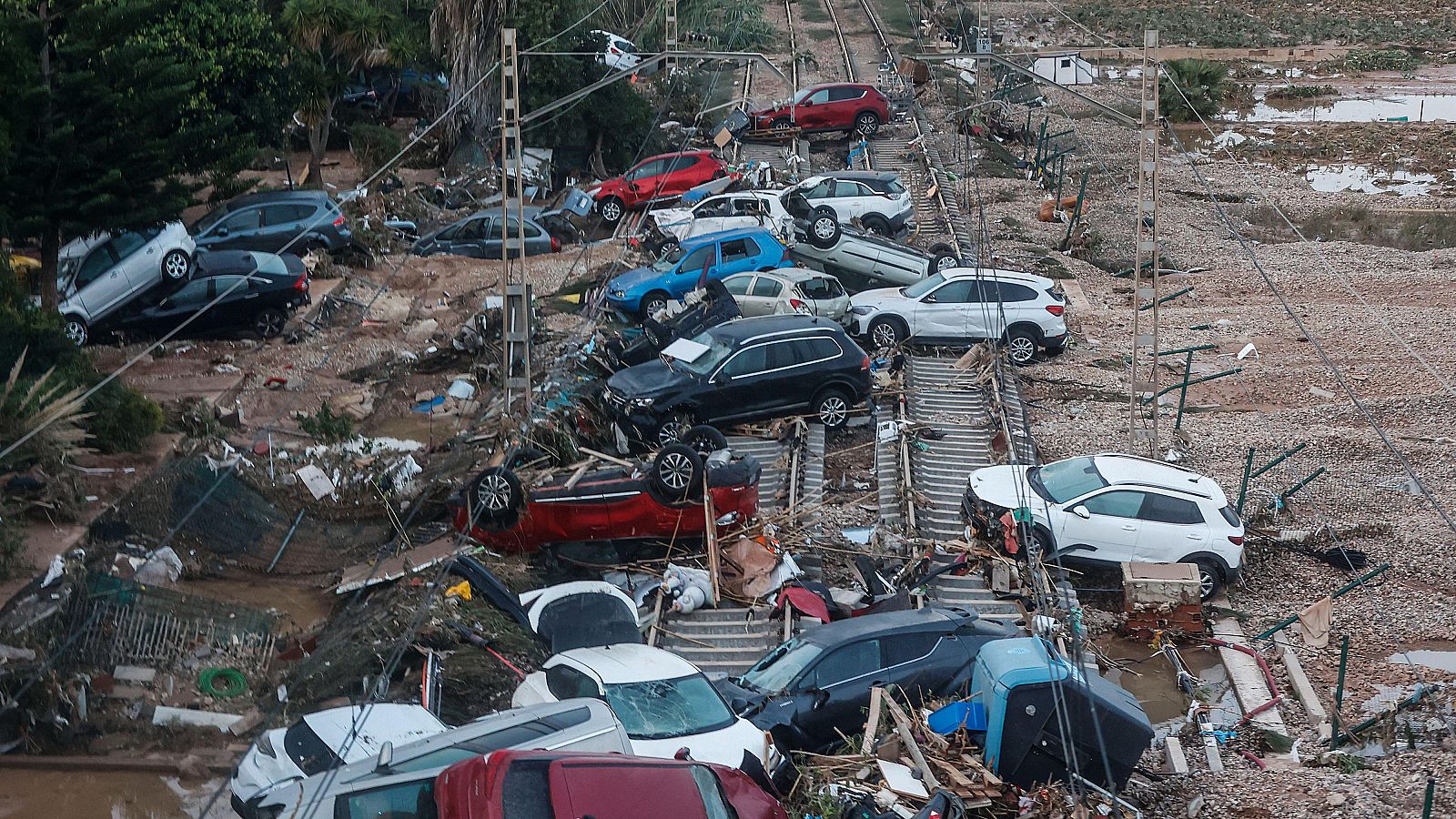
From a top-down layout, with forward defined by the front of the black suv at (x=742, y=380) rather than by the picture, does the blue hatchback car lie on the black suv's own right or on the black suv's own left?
on the black suv's own right

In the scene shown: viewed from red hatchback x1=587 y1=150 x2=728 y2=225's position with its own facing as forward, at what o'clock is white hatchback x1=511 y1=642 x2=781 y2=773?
The white hatchback is roughly at 9 o'clock from the red hatchback.

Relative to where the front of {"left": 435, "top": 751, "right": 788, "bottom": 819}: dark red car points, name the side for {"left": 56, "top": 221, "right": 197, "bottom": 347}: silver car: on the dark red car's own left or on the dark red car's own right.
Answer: on the dark red car's own left

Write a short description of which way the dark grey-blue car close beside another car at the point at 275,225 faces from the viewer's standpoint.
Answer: facing to the left of the viewer

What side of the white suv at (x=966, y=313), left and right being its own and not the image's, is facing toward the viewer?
left

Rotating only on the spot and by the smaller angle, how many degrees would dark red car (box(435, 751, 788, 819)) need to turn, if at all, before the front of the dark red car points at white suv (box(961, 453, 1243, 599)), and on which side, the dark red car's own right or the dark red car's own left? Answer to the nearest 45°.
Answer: approximately 45° to the dark red car's own left

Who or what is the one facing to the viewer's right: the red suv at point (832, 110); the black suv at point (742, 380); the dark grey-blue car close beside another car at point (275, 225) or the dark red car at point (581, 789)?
the dark red car

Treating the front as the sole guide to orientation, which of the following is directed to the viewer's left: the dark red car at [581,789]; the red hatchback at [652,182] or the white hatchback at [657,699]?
the red hatchback

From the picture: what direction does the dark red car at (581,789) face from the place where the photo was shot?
facing to the right of the viewer

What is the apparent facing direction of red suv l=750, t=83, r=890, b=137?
to the viewer's left

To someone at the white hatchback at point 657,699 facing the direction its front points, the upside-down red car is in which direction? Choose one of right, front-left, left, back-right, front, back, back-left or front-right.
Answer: back-left

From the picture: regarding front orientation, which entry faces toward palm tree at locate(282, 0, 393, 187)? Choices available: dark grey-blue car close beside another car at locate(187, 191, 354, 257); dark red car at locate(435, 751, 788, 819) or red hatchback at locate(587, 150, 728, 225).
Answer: the red hatchback

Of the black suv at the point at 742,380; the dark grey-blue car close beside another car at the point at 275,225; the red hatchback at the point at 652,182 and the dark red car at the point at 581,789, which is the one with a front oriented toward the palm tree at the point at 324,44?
the red hatchback

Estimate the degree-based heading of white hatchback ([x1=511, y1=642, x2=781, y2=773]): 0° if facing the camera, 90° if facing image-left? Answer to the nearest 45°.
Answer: approximately 315°

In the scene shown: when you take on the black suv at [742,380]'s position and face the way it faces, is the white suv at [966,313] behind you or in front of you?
behind

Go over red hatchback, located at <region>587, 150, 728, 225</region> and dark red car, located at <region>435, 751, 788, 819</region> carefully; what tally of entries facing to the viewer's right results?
1

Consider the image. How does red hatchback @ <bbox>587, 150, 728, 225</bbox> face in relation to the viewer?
to the viewer's left

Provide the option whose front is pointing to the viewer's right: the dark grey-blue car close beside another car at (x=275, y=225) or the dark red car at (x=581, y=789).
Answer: the dark red car
